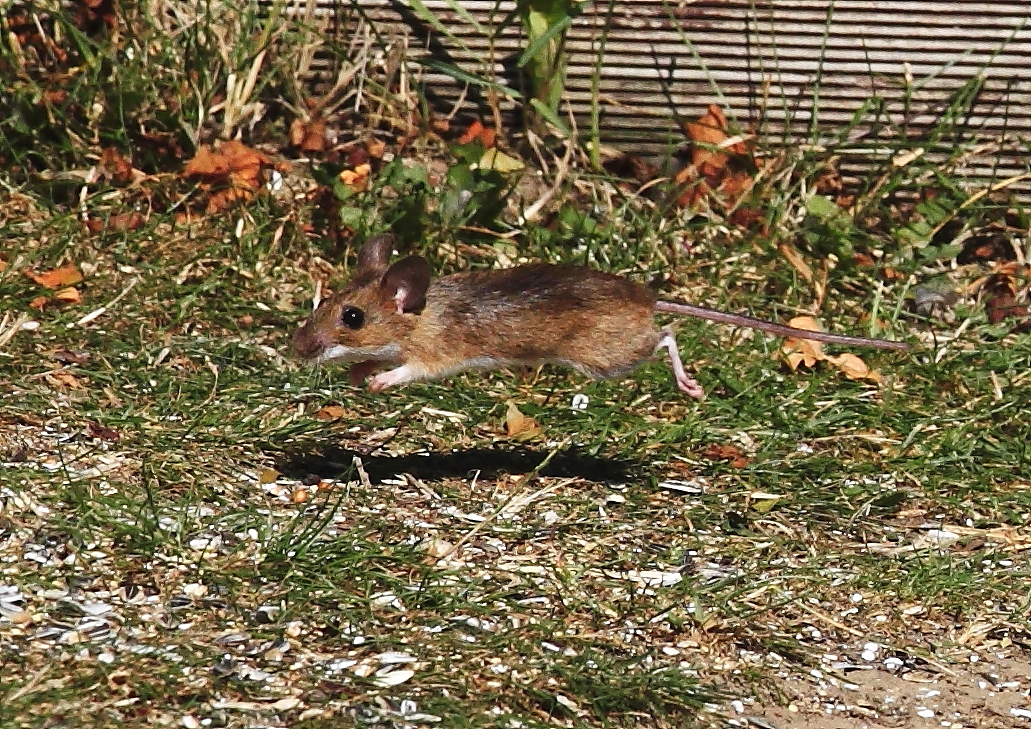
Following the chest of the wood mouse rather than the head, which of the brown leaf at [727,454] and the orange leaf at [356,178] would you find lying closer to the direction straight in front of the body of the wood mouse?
the orange leaf

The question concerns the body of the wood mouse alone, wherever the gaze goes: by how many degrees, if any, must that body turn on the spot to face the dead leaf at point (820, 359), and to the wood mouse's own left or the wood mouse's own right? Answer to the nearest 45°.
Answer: approximately 135° to the wood mouse's own right

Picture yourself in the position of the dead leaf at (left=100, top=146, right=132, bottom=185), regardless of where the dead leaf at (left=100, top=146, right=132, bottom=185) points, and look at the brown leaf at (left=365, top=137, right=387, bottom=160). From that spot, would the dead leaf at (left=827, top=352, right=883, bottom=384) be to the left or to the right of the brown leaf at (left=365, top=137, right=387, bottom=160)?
right

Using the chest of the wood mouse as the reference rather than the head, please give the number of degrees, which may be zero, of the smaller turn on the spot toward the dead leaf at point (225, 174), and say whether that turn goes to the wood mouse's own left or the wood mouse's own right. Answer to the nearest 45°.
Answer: approximately 45° to the wood mouse's own right

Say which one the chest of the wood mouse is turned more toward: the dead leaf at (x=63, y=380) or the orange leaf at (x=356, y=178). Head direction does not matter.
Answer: the dead leaf

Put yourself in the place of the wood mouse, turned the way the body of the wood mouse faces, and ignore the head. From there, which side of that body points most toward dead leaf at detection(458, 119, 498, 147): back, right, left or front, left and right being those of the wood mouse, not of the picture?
right

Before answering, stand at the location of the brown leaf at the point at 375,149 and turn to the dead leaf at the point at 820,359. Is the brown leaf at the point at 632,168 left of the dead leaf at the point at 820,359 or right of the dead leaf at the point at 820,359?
left

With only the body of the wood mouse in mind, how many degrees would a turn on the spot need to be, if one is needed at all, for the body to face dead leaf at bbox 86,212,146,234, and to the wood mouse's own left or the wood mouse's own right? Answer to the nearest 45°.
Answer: approximately 45° to the wood mouse's own right

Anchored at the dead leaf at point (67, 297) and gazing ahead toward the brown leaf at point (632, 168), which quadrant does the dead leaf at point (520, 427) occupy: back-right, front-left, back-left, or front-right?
front-right

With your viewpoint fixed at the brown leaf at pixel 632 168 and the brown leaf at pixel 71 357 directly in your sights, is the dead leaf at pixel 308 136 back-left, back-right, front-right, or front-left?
front-right

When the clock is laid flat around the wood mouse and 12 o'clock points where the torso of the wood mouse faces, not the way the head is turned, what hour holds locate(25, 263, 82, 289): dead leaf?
The dead leaf is roughly at 1 o'clock from the wood mouse.

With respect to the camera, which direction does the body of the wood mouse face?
to the viewer's left
